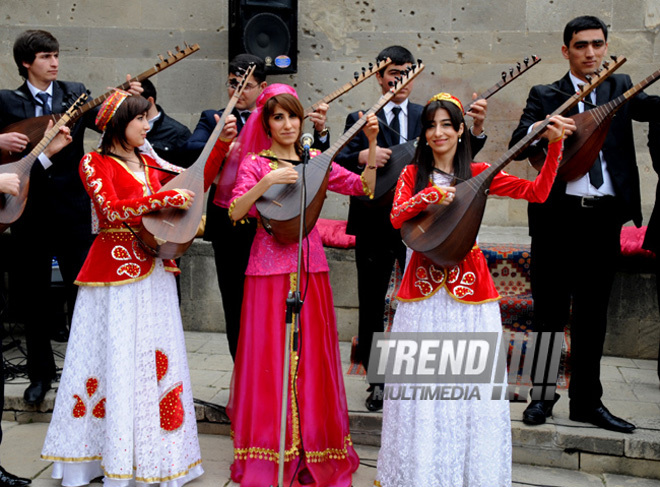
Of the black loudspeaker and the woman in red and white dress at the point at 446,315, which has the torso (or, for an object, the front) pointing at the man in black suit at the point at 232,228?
the black loudspeaker

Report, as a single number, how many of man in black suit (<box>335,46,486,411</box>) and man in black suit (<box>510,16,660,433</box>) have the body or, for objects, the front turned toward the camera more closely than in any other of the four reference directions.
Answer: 2

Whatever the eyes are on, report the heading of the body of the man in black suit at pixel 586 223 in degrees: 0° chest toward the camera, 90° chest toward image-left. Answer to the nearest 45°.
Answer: approximately 0°

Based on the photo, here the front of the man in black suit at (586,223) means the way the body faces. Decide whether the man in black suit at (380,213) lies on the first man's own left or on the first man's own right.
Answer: on the first man's own right

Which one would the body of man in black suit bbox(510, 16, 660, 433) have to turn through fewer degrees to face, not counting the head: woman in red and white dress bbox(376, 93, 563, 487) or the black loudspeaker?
the woman in red and white dress

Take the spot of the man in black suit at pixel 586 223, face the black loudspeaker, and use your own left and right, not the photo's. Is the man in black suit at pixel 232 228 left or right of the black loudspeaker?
left

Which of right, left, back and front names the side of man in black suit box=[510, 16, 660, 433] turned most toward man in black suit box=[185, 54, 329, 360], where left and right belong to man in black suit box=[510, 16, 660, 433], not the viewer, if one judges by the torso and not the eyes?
right
